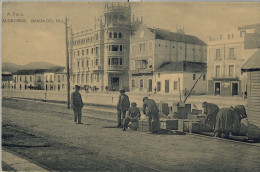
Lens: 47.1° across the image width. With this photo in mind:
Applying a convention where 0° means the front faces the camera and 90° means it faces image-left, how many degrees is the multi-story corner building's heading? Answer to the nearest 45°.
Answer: approximately 0°

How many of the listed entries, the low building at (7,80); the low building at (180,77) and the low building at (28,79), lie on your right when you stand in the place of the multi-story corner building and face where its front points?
2
